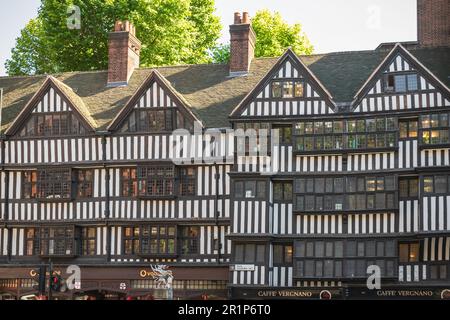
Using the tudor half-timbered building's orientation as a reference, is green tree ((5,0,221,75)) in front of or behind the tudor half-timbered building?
behind

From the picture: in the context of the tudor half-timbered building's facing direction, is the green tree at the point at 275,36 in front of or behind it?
behind

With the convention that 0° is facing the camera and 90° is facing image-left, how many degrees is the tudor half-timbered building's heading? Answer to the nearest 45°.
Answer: approximately 0°
